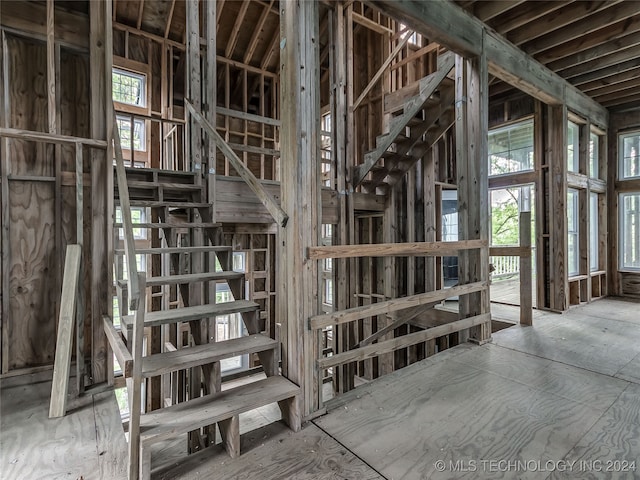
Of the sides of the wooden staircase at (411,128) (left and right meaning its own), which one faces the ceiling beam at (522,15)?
back

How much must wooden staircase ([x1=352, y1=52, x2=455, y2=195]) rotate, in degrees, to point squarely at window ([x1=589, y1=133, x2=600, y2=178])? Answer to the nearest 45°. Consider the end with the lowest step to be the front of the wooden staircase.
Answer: approximately 90° to its right

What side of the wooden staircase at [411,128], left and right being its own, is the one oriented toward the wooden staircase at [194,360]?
left

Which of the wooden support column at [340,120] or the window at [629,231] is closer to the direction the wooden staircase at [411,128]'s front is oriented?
the wooden support column

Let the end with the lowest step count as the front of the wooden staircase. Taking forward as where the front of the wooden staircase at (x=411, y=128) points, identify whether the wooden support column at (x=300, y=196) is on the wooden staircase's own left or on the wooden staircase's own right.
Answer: on the wooden staircase's own left

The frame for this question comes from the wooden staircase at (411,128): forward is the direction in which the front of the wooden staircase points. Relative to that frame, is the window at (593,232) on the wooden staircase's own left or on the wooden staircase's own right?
on the wooden staircase's own right

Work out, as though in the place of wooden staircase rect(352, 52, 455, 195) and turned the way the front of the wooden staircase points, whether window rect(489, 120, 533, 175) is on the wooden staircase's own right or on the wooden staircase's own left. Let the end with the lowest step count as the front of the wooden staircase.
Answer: on the wooden staircase's own right

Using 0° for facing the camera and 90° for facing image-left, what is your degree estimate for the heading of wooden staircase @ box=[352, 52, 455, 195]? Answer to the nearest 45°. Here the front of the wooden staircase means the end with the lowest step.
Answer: approximately 135°

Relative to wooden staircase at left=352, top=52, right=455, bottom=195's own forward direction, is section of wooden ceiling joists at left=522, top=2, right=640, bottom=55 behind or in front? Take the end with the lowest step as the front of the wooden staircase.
behind
